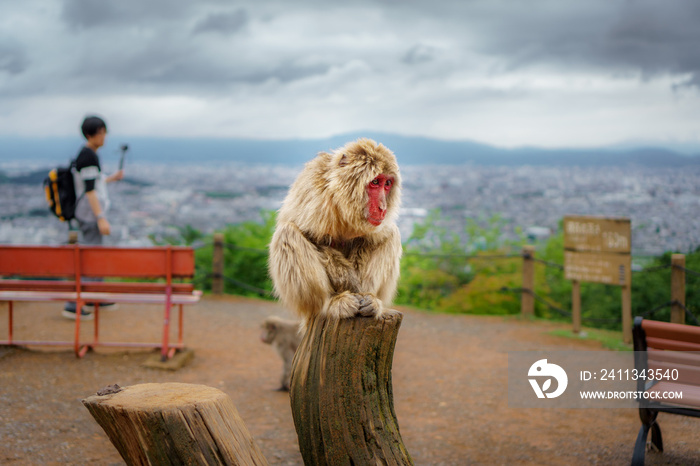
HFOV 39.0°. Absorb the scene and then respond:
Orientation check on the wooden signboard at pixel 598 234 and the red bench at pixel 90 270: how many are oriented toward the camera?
1

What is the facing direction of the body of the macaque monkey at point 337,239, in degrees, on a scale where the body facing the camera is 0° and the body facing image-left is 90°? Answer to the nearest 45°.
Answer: approximately 315°

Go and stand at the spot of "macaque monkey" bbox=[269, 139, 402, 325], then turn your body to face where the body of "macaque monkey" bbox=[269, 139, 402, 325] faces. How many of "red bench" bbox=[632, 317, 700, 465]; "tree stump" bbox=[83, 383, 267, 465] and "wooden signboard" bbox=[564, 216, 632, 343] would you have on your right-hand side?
1

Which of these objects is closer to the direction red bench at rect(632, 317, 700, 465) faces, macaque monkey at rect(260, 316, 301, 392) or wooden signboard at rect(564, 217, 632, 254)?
the macaque monkey

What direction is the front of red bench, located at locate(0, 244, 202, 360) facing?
away from the camera

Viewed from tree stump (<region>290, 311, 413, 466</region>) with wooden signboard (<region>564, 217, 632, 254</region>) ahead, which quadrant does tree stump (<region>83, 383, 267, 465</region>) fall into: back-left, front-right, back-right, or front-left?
back-left
